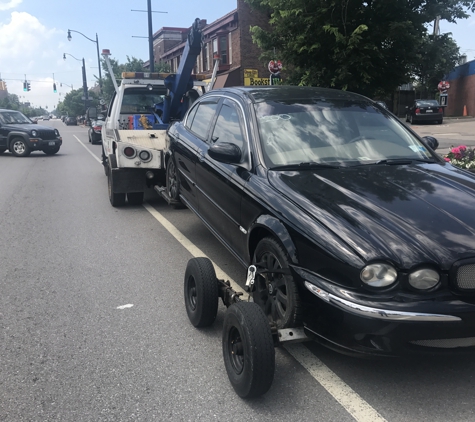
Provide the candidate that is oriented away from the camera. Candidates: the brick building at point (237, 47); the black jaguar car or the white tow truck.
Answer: the white tow truck

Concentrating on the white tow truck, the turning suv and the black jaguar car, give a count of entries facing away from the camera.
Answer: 1

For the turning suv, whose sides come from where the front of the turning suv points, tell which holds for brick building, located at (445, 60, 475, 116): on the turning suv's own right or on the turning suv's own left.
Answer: on the turning suv's own left

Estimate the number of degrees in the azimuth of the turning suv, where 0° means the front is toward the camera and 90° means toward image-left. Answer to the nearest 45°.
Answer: approximately 315°

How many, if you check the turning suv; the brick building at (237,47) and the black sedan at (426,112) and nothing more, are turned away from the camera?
1

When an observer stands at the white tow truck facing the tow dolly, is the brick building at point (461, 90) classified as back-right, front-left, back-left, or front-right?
back-left

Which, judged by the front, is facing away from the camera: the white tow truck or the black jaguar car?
the white tow truck

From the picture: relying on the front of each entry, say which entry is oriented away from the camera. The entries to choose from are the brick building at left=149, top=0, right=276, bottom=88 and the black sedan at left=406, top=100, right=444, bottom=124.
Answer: the black sedan

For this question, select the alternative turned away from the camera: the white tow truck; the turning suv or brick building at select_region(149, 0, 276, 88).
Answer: the white tow truck

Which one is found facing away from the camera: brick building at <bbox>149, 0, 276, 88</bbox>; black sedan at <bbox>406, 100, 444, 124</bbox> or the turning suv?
the black sedan

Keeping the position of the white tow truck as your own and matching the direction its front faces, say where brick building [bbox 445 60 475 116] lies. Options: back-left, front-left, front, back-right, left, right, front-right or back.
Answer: front-right

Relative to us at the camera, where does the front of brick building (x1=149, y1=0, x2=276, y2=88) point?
facing the viewer and to the left of the viewer

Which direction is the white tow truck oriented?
away from the camera

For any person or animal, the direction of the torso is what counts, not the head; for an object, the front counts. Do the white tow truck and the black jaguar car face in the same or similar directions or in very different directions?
very different directions

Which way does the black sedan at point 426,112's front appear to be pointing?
away from the camera
